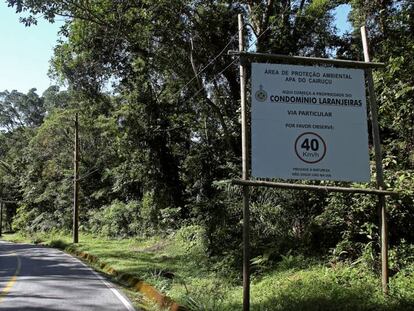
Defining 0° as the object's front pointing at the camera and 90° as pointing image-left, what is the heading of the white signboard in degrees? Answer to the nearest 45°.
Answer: approximately 0°

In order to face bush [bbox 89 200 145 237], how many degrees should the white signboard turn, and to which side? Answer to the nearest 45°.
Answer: approximately 135° to its right
